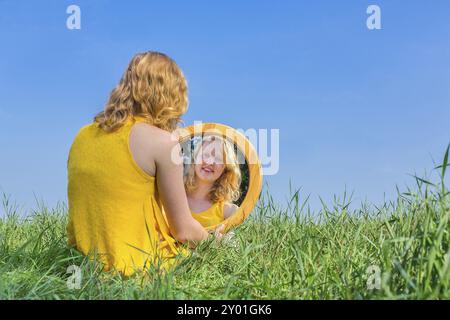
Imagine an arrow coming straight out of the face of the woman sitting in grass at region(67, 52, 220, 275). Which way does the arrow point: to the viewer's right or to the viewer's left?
to the viewer's right

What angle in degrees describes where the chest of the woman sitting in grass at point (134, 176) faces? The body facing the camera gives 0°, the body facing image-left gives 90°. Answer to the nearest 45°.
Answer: approximately 225°
